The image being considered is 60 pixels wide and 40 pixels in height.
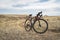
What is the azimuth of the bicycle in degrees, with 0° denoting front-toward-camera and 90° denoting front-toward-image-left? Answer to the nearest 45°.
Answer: approximately 315°
